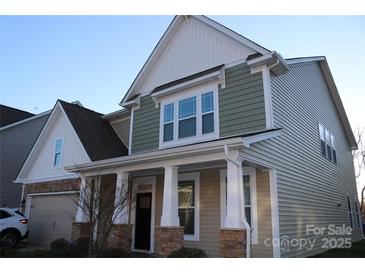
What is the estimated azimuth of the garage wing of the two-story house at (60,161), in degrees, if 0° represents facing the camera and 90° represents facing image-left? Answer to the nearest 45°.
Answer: approximately 45°

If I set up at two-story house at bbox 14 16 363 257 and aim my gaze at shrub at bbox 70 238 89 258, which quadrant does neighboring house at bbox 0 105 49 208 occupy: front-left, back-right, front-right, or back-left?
front-right

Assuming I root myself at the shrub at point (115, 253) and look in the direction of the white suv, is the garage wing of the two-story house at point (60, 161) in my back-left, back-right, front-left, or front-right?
front-right

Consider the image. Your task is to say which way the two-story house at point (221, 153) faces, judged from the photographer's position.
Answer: facing the viewer and to the left of the viewer

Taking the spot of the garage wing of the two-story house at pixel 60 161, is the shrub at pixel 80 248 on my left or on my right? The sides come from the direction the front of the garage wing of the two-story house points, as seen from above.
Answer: on my left

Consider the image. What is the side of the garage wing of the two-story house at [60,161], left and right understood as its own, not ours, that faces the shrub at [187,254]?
left

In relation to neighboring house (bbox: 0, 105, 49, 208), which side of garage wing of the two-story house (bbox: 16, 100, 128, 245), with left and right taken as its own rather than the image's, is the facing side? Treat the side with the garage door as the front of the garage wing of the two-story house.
right

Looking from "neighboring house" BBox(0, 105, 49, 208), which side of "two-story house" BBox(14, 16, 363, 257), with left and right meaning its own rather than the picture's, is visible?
right

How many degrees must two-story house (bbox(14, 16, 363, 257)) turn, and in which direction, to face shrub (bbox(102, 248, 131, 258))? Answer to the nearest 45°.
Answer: approximately 45° to its right
